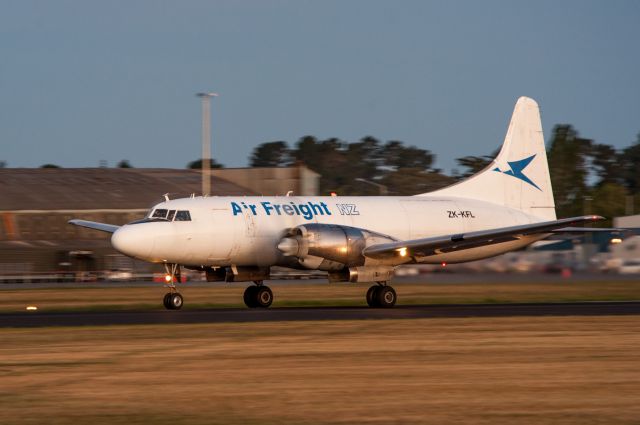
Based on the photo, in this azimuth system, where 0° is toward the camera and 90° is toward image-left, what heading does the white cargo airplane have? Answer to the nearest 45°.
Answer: approximately 45°
